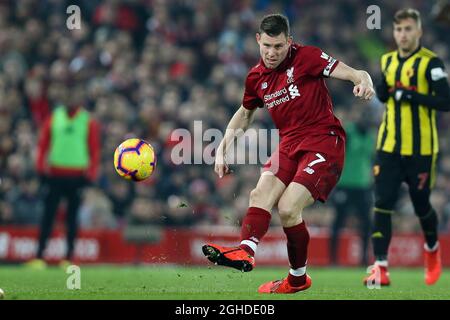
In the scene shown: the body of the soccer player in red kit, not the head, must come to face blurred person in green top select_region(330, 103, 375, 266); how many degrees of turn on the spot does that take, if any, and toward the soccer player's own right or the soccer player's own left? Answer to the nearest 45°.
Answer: approximately 135° to the soccer player's own right

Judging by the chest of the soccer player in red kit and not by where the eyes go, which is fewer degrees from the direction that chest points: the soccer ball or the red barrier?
the soccer ball

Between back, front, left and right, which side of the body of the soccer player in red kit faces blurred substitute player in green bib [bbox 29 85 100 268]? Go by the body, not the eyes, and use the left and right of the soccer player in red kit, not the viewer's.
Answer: right

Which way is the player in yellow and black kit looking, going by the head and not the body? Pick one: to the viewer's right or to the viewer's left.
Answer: to the viewer's left
